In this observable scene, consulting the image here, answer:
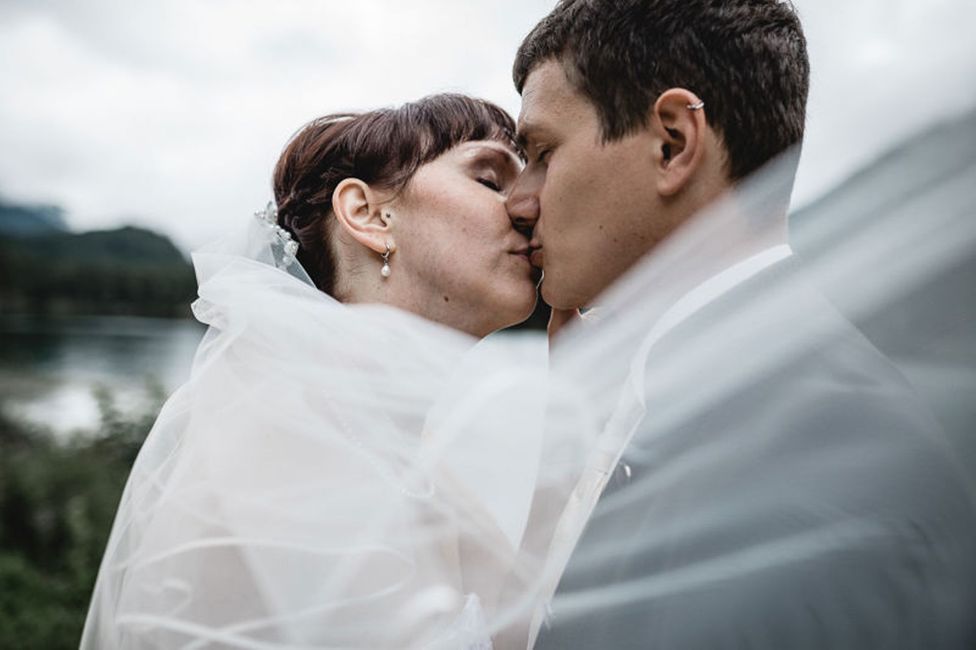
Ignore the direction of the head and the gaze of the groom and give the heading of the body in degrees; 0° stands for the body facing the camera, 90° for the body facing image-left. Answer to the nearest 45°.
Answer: approximately 90°

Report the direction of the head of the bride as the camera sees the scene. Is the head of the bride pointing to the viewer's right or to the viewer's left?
to the viewer's right

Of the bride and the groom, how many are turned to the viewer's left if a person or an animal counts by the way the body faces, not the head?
1

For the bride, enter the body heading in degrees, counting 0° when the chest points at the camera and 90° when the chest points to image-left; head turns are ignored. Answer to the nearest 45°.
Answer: approximately 270°

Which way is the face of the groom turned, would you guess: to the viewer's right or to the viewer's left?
to the viewer's left

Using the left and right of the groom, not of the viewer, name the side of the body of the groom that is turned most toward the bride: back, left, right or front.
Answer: front

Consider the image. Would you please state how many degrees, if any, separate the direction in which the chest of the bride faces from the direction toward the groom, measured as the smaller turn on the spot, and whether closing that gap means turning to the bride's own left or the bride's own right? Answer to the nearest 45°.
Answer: approximately 45° to the bride's own right
